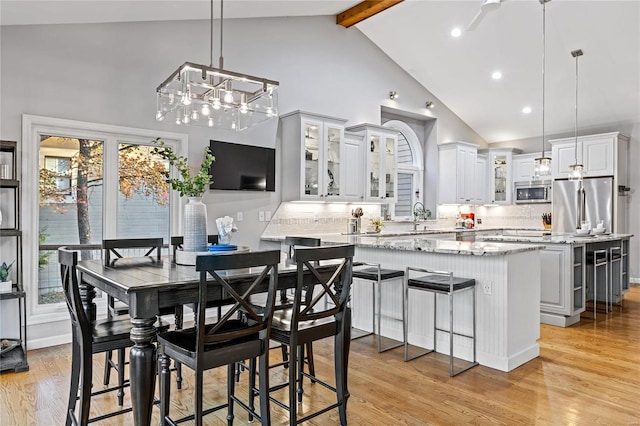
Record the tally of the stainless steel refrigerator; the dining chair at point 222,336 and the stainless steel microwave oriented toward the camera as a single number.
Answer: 2

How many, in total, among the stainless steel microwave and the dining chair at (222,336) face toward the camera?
1

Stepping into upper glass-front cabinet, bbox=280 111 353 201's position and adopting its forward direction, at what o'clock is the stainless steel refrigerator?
The stainless steel refrigerator is roughly at 10 o'clock from the upper glass-front cabinet.

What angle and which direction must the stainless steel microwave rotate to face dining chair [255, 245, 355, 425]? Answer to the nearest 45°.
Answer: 0° — it already faces it

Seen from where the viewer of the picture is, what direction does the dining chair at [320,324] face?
facing away from the viewer and to the left of the viewer

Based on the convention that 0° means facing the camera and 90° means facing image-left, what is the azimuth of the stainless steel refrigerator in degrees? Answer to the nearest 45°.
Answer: approximately 0°

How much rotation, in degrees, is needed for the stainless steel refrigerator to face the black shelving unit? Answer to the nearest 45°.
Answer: approximately 45° to its right
